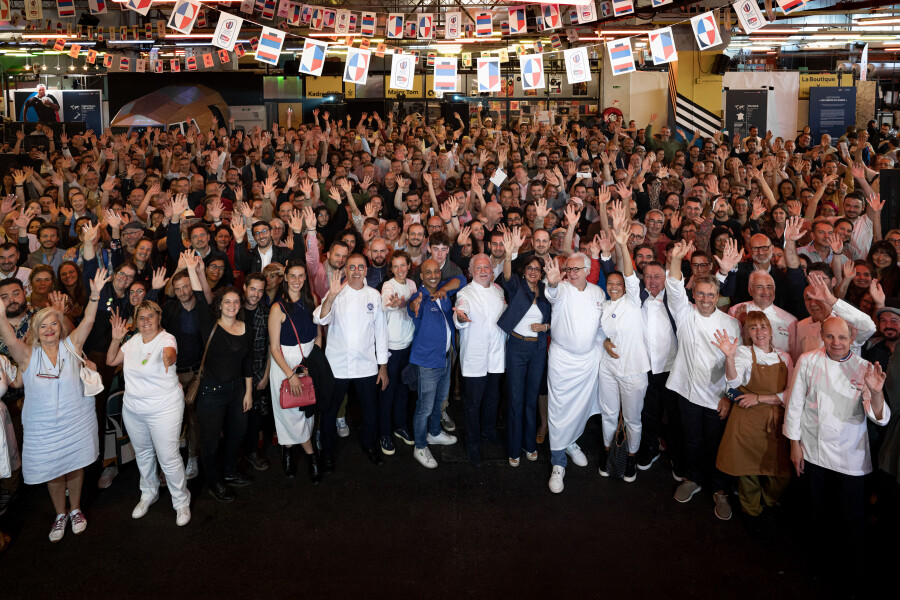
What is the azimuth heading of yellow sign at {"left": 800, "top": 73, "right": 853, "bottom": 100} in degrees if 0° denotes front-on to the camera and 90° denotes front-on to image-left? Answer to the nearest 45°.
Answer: approximately 0°

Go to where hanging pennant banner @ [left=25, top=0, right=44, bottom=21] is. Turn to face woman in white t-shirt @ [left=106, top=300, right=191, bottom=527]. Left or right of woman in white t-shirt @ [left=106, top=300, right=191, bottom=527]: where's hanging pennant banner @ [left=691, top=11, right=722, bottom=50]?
left

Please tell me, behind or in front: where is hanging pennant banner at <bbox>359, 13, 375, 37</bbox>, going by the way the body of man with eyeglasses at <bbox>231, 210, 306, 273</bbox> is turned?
behind

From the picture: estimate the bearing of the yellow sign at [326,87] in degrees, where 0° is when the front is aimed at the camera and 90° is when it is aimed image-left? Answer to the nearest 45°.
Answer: approximately 0°

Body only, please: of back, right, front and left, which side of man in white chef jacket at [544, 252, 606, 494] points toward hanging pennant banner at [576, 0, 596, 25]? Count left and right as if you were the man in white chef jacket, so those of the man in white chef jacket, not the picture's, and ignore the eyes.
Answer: back
